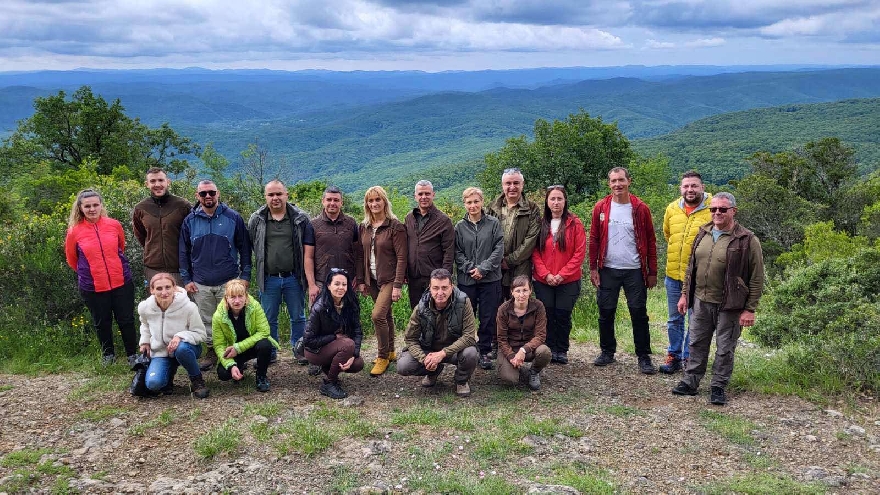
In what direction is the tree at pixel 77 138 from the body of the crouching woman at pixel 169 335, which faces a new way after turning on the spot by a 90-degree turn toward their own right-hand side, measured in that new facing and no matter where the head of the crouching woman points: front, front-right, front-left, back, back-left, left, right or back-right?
right

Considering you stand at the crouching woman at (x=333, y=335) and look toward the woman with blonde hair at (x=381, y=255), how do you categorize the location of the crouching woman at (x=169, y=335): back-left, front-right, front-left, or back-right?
back-left

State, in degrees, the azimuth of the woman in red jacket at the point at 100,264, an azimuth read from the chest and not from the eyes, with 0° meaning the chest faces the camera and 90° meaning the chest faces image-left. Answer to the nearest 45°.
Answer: approximately 0°

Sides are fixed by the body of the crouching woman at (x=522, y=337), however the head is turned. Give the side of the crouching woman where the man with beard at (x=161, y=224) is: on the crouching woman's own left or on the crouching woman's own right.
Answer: on the crouching woman's own right

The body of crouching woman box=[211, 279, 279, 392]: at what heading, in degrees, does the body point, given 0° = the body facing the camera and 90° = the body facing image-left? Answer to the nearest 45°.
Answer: approximately 0°

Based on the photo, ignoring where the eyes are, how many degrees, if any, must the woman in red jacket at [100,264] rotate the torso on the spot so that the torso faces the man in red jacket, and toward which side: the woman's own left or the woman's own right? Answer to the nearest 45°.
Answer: approximately 45° to the woman's own left

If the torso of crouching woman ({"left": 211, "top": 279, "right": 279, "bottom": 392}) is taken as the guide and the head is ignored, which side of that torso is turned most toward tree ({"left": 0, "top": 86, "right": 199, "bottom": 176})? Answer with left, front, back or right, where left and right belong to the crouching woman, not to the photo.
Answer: back
